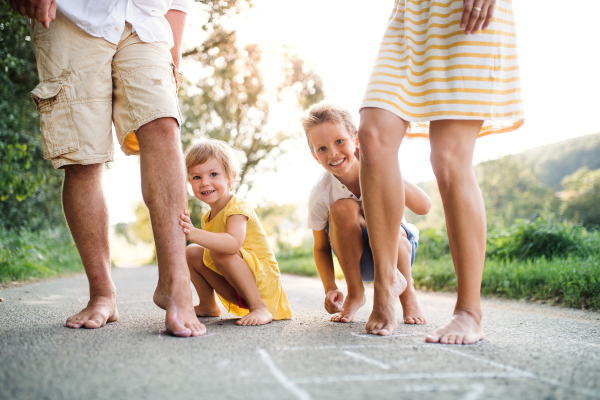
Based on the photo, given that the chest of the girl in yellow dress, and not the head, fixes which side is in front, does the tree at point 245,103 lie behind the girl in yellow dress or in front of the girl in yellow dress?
behind

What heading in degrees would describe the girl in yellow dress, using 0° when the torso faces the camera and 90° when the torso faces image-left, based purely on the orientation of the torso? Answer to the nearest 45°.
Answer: approximately 45°
